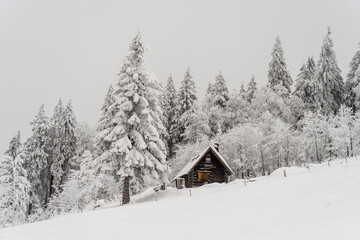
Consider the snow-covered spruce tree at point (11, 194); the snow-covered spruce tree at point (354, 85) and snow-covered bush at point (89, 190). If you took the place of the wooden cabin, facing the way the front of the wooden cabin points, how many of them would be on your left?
1

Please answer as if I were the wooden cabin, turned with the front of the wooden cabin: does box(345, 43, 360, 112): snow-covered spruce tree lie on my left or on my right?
on my left

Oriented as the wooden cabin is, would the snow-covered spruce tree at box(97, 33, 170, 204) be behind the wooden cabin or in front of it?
in front

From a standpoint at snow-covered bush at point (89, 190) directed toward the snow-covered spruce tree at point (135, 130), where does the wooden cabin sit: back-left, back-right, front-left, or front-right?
front-left

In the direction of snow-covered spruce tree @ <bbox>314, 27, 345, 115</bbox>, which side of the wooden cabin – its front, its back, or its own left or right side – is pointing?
left

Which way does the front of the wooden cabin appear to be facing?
toward the camera

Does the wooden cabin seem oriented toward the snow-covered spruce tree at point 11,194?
no

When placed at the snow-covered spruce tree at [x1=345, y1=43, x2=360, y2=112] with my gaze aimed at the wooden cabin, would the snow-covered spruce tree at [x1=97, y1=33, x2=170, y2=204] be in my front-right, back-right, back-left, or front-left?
front-left

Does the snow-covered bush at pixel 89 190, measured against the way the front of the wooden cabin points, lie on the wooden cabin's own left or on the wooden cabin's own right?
on the wooden cabin's own right
